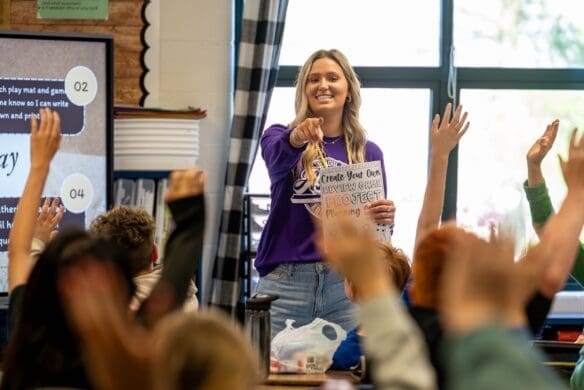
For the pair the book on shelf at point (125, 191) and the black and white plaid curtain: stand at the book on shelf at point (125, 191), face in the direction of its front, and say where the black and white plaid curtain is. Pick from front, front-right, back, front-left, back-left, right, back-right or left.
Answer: left

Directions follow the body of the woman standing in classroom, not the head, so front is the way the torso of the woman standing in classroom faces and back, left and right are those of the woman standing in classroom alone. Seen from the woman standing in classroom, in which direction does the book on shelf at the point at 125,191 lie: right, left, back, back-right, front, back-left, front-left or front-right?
back-right

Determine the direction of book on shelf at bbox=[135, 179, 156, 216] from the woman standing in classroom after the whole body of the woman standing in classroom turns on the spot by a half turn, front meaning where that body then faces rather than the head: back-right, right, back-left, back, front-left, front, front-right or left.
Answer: front-left

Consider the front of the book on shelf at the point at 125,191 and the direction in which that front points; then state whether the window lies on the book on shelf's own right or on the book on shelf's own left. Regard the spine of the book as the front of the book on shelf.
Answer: on the book on shelf's own left

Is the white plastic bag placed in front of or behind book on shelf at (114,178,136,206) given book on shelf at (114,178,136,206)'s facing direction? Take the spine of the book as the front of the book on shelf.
in front

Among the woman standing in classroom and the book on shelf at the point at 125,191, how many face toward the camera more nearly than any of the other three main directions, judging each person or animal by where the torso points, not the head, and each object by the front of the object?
2

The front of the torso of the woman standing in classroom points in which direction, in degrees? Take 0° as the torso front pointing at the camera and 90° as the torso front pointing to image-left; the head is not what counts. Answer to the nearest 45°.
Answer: approximately 0°

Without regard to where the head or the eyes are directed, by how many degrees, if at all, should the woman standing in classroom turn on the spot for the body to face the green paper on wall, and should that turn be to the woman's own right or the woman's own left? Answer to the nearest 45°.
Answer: approximately 135° to the woman's own right
